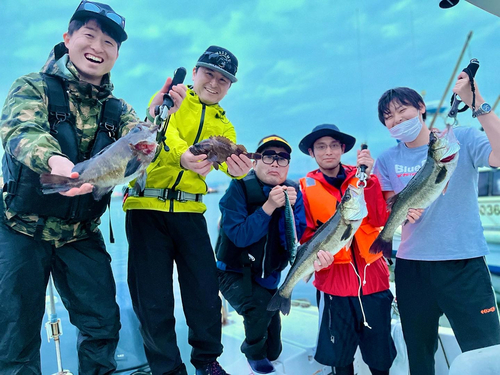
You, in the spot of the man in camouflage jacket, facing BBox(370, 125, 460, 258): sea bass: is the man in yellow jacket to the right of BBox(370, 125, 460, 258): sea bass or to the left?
left

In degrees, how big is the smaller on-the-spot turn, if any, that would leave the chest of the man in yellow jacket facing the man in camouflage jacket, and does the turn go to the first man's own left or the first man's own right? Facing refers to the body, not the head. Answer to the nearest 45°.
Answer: approximately 45° to the first man's own right

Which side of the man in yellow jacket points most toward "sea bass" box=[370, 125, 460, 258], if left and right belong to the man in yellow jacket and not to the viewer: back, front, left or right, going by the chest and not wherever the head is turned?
left

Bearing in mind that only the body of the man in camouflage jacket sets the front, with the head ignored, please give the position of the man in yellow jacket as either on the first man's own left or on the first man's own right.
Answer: on the first man's own left

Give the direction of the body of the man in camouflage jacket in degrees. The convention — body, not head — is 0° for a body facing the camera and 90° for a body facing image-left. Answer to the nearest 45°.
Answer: approximately 315°

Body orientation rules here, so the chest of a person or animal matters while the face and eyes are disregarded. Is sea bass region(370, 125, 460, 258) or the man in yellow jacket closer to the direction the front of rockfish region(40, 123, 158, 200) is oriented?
the sea bass

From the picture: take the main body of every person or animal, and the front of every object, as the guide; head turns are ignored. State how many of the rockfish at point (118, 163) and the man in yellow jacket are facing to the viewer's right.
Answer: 1

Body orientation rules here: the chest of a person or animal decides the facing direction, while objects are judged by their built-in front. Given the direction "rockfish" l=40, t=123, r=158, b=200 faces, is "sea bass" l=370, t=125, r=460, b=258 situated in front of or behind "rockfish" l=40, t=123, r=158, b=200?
in front

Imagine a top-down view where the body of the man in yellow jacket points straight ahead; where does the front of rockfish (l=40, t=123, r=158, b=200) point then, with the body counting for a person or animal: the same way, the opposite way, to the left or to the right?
to the left

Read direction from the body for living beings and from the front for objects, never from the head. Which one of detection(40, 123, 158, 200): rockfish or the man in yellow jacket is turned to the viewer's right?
the rockfish

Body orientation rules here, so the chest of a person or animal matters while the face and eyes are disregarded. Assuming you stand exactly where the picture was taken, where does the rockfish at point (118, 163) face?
facing to the right of the viewer
